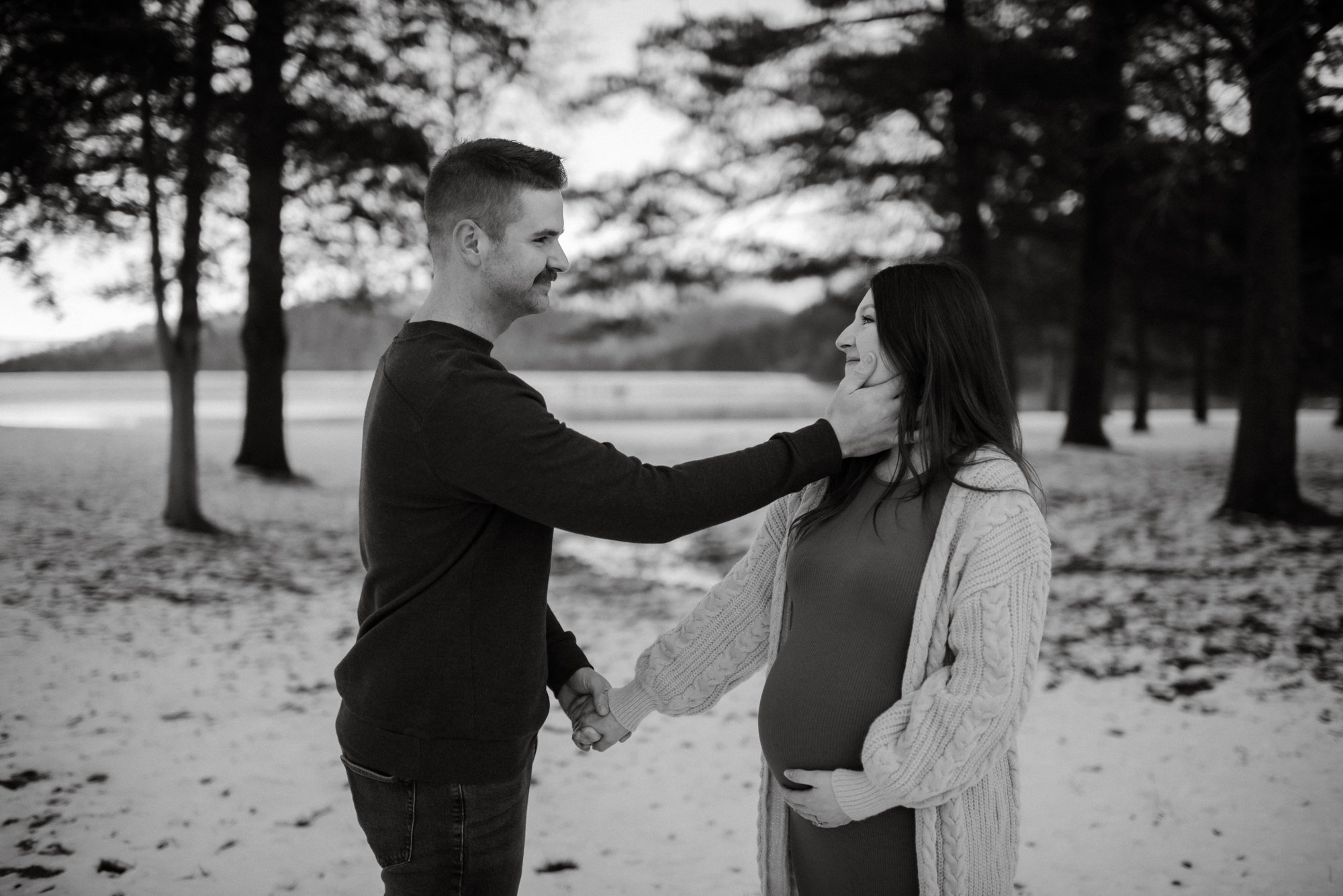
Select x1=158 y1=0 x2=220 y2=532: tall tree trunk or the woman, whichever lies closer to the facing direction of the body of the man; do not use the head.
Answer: the woman

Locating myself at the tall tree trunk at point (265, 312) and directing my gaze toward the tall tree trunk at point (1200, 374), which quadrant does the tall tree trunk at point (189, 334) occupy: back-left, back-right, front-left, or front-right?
back-right

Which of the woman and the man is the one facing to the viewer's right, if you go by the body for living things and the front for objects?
the man

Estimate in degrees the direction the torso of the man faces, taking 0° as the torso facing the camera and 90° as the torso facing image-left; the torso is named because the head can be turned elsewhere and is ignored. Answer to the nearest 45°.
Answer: approximately 270°

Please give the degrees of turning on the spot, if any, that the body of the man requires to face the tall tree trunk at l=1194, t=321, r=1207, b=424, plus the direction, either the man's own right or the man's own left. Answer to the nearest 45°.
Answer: approximately 45° to the man's own left

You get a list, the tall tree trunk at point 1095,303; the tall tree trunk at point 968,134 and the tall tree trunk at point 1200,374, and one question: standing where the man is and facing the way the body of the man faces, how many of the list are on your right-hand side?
0

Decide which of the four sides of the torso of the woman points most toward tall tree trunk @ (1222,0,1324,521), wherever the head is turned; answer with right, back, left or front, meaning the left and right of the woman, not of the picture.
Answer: back

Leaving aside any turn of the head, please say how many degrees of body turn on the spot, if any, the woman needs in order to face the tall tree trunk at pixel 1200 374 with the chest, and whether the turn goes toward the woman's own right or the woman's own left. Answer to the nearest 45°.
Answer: approximately 135° to the woman's own right

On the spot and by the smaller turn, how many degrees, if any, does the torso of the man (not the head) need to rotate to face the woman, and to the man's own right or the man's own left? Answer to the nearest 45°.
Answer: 0° — they already face them

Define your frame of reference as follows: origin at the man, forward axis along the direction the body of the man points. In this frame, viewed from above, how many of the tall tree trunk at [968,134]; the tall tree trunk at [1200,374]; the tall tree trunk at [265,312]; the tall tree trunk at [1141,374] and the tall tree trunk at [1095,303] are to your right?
0

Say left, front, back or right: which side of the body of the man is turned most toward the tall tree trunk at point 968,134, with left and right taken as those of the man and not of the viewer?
left

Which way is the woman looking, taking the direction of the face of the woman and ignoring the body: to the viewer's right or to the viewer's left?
to the viewer's left

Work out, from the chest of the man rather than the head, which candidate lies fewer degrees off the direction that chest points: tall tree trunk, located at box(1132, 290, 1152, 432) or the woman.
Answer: the woman

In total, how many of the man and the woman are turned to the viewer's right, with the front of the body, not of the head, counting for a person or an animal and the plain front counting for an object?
1

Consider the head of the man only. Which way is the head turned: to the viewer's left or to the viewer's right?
to the viewer's right

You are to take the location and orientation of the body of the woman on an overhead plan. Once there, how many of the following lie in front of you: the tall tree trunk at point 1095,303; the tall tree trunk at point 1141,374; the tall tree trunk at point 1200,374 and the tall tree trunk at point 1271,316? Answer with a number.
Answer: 0

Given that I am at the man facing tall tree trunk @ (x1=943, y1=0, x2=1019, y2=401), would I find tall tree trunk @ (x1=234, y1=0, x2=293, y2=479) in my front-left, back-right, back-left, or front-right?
front-left

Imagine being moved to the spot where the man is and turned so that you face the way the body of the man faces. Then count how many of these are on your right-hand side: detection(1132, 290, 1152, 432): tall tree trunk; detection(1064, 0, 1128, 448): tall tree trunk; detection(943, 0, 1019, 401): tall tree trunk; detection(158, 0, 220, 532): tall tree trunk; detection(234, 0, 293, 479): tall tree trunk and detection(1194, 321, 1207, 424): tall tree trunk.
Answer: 0

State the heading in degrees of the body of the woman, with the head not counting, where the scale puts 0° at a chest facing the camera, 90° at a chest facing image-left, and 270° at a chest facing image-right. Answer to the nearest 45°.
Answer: approximately 45°
